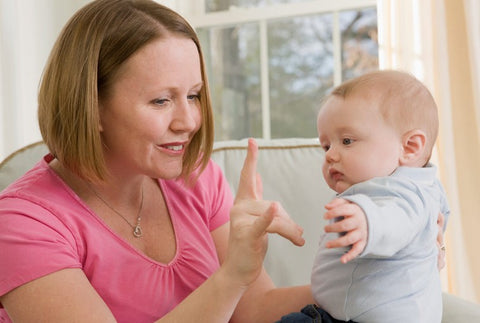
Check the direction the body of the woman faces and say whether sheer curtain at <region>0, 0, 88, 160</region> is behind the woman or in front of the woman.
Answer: behind

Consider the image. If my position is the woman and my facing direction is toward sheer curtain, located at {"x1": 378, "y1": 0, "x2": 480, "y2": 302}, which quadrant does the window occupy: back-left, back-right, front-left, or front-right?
front-left

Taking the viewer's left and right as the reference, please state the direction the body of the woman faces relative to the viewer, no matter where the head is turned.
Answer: facing the viewer and to the right of the viewer

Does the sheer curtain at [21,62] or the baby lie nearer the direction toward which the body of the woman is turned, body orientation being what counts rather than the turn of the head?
the baby

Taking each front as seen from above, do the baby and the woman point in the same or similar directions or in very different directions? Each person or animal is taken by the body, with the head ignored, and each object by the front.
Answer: very different directions

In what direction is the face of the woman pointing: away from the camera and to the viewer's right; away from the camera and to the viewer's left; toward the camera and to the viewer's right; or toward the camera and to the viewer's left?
toward the camera and to the viewer's right

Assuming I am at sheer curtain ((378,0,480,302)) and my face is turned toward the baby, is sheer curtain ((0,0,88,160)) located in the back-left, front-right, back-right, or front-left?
front-right

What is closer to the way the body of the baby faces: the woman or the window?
the woman

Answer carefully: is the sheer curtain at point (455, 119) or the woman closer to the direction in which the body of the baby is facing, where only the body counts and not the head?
the woman

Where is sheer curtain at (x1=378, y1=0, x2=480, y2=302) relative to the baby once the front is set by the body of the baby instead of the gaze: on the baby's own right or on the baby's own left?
on the baby's own right

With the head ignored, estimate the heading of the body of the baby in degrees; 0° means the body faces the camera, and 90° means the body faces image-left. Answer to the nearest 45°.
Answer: approximately 90°

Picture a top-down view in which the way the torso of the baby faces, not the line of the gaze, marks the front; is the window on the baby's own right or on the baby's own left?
on the baby's own right

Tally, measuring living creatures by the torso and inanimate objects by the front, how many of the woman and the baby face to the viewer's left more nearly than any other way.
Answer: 1

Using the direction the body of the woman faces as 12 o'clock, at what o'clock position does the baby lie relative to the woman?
The baby is roughly at 11 o'clock from the woman.
